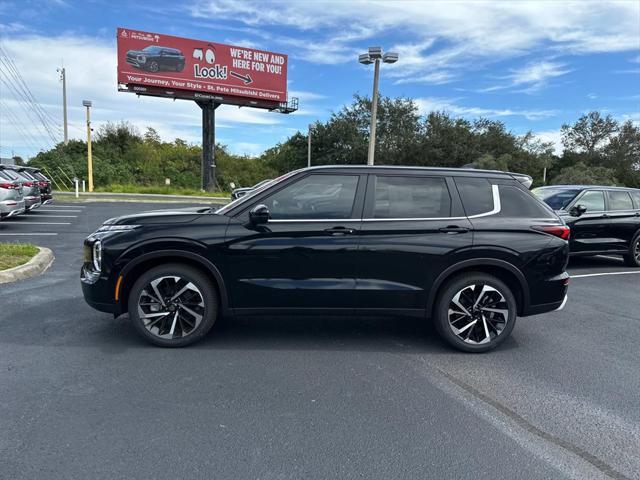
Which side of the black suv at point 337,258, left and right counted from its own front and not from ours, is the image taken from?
left

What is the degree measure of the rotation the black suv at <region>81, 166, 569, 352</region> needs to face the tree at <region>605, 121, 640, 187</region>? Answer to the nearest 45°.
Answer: approximately 135° to its right

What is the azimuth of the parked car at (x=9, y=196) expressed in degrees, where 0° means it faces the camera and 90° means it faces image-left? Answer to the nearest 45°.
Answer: approximately 135°

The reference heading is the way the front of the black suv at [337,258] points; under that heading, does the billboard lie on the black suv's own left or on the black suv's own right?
on the black suv's own right

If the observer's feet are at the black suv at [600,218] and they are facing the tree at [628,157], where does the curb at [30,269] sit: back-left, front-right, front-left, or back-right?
back-left

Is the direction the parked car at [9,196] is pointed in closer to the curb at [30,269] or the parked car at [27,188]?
the parked car

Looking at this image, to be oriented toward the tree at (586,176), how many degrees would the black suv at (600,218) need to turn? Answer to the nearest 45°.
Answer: approximately 135° to its right

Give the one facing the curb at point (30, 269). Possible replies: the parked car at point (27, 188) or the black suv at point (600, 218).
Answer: the black suv

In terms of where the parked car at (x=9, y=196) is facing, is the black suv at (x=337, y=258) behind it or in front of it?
behind

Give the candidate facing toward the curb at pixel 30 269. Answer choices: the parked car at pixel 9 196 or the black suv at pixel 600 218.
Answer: the black suv

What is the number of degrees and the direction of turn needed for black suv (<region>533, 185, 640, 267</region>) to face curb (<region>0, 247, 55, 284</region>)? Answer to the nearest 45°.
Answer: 0° — it already faces it
